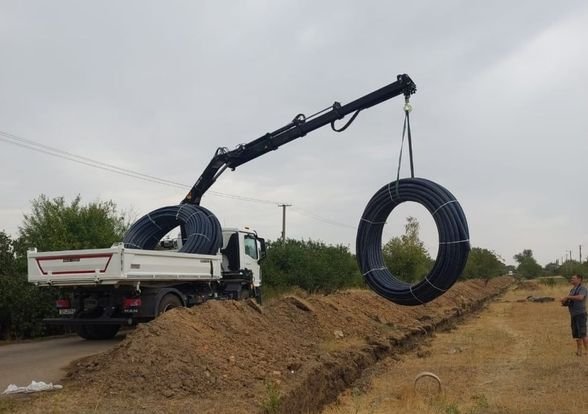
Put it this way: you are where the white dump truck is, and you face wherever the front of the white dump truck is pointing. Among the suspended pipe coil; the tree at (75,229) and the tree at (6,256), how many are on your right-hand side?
1

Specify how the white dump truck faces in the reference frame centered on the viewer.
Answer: facing away from the viewer and to the right of the viewer

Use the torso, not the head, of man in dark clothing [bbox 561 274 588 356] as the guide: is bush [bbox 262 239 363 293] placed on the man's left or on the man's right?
on the man's right

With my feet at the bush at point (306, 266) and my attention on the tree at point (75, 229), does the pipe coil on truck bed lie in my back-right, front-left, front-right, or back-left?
front-left

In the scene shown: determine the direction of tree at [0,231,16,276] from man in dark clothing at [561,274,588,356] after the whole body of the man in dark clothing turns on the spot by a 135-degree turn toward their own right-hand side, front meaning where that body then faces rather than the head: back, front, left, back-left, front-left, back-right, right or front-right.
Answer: back-left

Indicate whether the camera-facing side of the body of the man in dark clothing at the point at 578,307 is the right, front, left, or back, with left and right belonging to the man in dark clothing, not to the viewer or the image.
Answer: left

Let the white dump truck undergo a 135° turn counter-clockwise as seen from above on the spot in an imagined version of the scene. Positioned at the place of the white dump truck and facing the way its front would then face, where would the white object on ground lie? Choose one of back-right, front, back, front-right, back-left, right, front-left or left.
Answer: left

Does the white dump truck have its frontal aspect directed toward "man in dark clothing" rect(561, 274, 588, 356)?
no

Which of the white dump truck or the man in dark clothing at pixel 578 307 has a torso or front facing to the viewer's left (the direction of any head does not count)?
the man in dark clothing

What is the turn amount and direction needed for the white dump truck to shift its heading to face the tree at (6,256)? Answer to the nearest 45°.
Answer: approximately 90° to its left

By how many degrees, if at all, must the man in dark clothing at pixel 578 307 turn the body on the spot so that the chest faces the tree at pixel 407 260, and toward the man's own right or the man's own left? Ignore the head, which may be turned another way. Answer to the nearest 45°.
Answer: approximately 90° to the man's own right

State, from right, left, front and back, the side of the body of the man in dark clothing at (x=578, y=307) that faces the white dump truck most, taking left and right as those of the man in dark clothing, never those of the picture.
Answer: front

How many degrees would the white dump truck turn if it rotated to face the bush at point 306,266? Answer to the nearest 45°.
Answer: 0° — it already faces it
